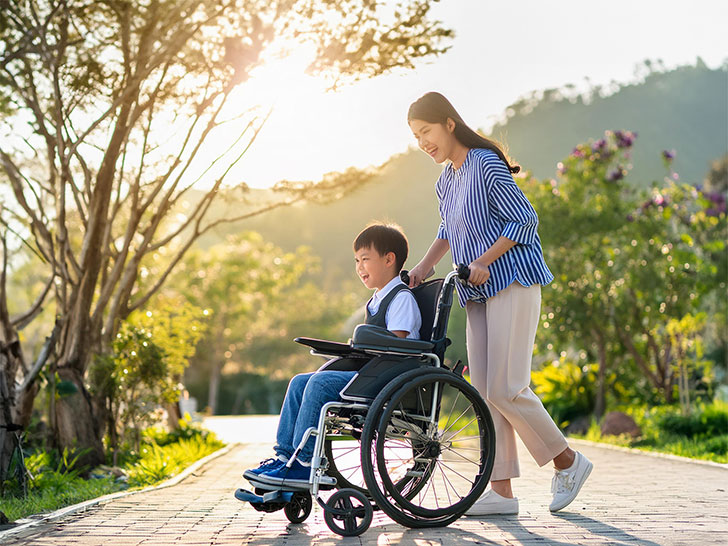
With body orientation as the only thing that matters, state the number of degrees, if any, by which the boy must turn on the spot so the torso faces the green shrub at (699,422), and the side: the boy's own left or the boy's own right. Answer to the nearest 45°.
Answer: approximately 135° to the boy's own right

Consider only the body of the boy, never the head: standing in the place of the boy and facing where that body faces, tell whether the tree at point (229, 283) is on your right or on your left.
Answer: on your right

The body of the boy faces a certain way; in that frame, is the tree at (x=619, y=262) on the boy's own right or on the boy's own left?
on the boy's own right

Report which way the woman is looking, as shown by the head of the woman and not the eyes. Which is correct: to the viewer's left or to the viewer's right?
to the viewer's left

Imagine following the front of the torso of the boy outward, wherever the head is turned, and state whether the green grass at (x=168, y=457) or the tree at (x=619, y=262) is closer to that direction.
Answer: the green grass

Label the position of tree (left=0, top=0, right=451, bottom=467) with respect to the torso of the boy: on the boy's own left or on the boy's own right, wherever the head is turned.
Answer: on the boy's own right

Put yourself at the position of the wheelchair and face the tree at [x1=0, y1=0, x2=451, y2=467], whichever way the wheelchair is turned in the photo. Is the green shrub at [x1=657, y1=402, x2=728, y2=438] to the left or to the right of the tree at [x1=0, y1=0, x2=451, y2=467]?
right

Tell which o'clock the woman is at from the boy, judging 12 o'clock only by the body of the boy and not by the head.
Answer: The woman is roughly at 5 o'clock from the boy.

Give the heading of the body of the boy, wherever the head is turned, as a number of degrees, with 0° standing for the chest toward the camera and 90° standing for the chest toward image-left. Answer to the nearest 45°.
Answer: approximately 90°
